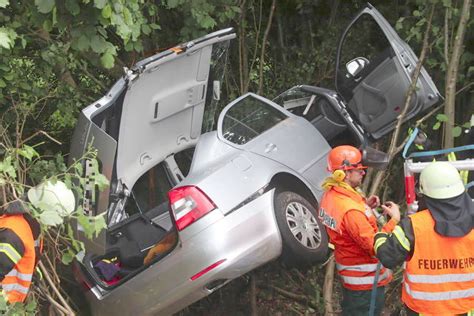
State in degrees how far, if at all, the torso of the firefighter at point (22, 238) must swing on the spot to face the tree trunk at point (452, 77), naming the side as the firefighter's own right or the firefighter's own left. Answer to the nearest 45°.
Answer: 0° — they already face it

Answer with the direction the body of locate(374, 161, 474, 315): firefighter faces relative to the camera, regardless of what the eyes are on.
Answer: away from the camera

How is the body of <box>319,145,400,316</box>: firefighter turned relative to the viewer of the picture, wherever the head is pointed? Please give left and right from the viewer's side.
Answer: facing to the right of the viewer

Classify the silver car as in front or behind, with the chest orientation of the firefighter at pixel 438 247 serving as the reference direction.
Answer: in front

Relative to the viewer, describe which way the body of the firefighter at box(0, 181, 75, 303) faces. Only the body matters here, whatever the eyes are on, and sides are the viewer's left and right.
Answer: facing to the right of the viewer

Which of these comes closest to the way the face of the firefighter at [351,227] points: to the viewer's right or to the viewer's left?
to the viewer's right

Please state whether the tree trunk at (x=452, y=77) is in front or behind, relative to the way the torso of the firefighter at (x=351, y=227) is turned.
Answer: in front

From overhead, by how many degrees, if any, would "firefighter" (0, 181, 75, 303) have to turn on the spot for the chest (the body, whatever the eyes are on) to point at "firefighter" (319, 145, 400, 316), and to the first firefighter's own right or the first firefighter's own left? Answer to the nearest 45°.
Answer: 0° — they already face them

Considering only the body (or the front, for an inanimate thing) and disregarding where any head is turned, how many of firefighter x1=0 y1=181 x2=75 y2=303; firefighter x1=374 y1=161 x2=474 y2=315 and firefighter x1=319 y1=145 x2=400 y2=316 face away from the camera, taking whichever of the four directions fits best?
1

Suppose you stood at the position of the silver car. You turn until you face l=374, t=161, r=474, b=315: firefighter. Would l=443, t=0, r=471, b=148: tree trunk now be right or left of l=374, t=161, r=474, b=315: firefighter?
left

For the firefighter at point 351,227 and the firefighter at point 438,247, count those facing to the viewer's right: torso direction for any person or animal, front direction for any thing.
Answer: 1

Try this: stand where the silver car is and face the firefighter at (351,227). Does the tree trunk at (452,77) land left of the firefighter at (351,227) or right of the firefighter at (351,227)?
left
